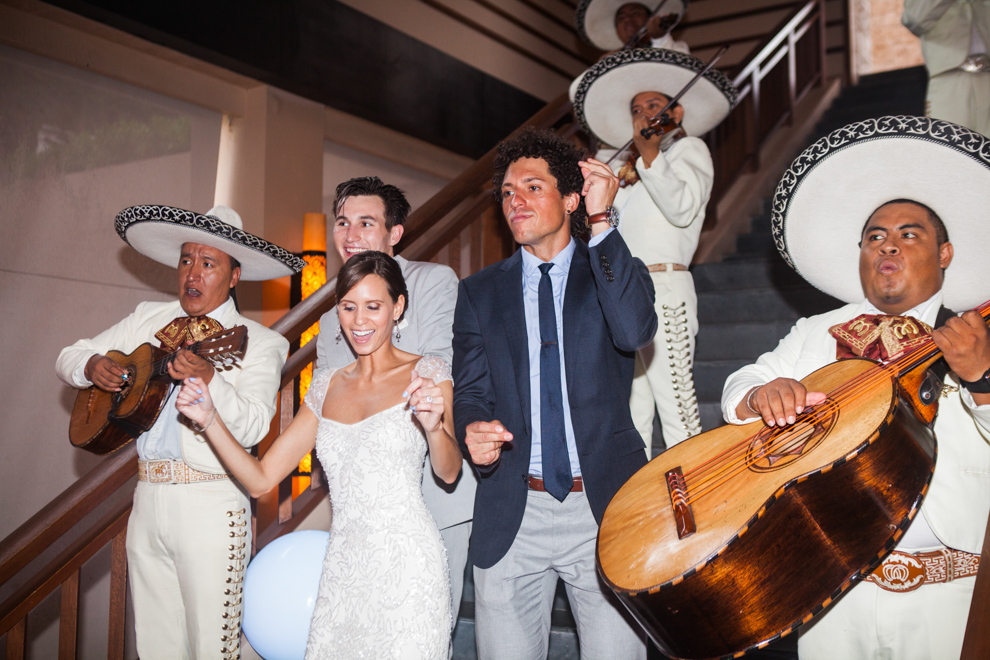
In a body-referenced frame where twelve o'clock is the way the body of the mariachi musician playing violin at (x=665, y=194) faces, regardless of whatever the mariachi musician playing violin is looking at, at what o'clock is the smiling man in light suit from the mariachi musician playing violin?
The smiling man in light suit is roughly at 12 o'clock from the mariachi musician playing violin.

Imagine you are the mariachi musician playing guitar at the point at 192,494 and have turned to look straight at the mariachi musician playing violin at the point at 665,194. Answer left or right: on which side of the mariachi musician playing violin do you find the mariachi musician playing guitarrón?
right

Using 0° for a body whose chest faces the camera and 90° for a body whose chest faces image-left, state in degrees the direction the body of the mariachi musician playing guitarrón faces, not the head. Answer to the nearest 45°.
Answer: approximately 45°

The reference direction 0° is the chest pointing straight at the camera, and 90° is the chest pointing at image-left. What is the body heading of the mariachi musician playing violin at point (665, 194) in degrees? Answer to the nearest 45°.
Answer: approximately 45°

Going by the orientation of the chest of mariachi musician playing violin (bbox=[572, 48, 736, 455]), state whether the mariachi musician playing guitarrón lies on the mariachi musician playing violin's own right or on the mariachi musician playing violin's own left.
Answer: on the mariachi musician playing violin's own left

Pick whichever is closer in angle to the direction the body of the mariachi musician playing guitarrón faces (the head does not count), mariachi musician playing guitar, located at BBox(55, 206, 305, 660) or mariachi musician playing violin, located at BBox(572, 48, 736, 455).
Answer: the mariachi musician playing guitar

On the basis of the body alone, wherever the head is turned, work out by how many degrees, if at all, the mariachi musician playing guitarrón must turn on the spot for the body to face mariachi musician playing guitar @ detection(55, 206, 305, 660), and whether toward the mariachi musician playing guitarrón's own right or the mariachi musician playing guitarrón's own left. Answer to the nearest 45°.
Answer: approximately 45° to the mariachi musician playing guitarrón's own right

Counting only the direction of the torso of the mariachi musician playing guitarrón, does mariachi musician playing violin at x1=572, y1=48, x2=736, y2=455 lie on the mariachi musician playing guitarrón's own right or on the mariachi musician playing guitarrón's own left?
on the mariachi musician playing guitarrón's own right

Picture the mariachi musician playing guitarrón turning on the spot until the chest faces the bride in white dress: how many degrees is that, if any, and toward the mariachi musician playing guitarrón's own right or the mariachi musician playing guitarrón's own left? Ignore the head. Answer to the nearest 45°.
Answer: approximately 45° to the mariachi musician playing guitarrón's own right
